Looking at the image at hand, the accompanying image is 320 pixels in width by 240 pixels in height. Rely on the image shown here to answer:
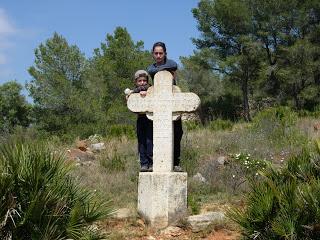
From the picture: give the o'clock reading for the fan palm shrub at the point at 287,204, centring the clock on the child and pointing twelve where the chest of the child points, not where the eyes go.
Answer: The fan palm shrub is roughly at 11 o'clock from the child.

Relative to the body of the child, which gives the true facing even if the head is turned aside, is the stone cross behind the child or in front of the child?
in front

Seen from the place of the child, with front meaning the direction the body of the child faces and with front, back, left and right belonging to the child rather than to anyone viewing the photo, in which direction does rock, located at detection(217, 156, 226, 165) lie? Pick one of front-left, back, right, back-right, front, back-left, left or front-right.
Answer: back-left

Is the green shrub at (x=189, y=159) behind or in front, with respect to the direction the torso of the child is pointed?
behind

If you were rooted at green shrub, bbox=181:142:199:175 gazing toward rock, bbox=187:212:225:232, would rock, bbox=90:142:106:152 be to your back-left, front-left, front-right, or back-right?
back-right

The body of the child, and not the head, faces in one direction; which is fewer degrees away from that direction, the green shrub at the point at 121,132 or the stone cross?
the stone cross

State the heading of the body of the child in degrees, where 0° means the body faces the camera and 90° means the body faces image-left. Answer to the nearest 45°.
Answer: approximately 0°

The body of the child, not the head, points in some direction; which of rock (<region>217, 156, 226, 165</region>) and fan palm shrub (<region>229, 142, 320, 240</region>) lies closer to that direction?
the fan palm shrub

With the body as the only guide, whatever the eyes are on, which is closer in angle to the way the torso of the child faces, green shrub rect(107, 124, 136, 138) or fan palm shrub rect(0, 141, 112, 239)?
the fan palm shrub

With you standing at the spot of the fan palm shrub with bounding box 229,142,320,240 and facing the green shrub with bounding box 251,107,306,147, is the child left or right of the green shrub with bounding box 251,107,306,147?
left
